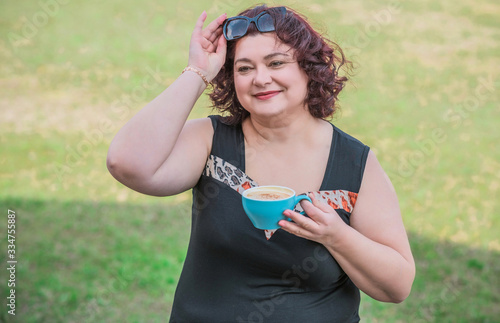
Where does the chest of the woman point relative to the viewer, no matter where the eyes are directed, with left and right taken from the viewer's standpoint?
facing the viewer
